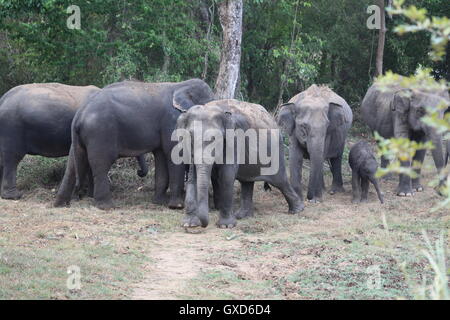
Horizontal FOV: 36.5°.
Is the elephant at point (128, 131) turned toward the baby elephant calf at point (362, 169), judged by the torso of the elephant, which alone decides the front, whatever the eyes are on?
yes

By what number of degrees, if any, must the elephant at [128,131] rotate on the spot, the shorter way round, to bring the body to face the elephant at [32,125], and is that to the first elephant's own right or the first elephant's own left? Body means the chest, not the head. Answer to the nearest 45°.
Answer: approximately 135° to the first elephant's own left

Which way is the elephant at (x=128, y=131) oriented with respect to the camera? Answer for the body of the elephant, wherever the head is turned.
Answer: to the viewer's right

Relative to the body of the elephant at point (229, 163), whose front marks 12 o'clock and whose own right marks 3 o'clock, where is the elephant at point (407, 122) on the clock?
the elephant at point (407, 122) is roughly at 6 o'clock from the elephant at point (229, 163).

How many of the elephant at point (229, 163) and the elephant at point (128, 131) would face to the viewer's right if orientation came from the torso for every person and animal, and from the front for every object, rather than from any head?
1

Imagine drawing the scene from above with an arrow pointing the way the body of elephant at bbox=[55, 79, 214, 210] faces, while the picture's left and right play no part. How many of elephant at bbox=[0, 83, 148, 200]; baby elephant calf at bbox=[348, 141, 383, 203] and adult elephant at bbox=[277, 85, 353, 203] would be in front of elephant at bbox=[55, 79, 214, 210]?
2

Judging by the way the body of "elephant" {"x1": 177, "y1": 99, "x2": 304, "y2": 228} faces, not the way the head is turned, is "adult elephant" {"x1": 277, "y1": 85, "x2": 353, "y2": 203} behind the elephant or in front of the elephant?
behind

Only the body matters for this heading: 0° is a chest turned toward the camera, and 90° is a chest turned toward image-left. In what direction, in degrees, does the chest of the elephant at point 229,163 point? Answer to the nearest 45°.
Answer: approximately 45°
